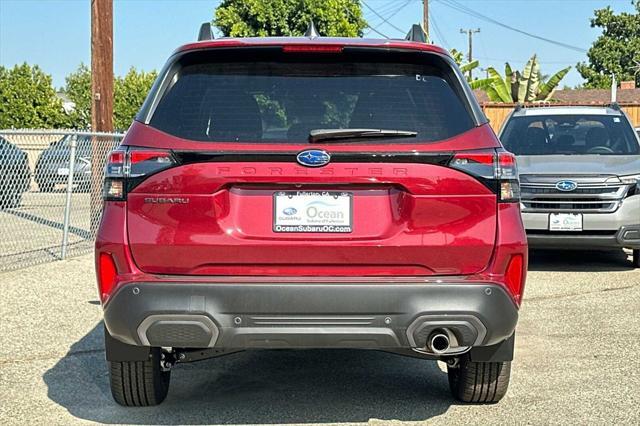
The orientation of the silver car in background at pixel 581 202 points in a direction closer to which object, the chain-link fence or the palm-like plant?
the chain-link fence

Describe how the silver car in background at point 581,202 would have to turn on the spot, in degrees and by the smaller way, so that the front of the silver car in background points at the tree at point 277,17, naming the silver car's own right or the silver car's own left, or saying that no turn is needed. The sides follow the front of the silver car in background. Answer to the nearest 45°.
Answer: approximately 135° to the silver car's own right

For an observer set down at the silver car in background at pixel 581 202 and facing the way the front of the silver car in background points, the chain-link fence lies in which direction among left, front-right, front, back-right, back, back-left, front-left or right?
right

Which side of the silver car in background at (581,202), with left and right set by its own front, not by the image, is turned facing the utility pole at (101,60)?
right

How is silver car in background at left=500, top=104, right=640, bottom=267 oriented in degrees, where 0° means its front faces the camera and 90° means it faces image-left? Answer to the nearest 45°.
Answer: approximately 0°

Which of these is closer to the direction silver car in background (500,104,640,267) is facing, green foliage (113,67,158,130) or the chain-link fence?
the chain-link fence

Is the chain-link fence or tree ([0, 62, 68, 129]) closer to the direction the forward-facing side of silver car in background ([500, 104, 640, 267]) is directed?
the chain-link fence

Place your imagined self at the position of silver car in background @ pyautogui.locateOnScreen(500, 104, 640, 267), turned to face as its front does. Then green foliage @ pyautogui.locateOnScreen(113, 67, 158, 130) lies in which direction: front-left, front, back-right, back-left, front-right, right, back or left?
back-right

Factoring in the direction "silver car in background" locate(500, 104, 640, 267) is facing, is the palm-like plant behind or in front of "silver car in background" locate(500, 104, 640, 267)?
behind

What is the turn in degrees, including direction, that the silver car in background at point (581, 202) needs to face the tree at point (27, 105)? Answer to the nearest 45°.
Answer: approximately 135° to its right
